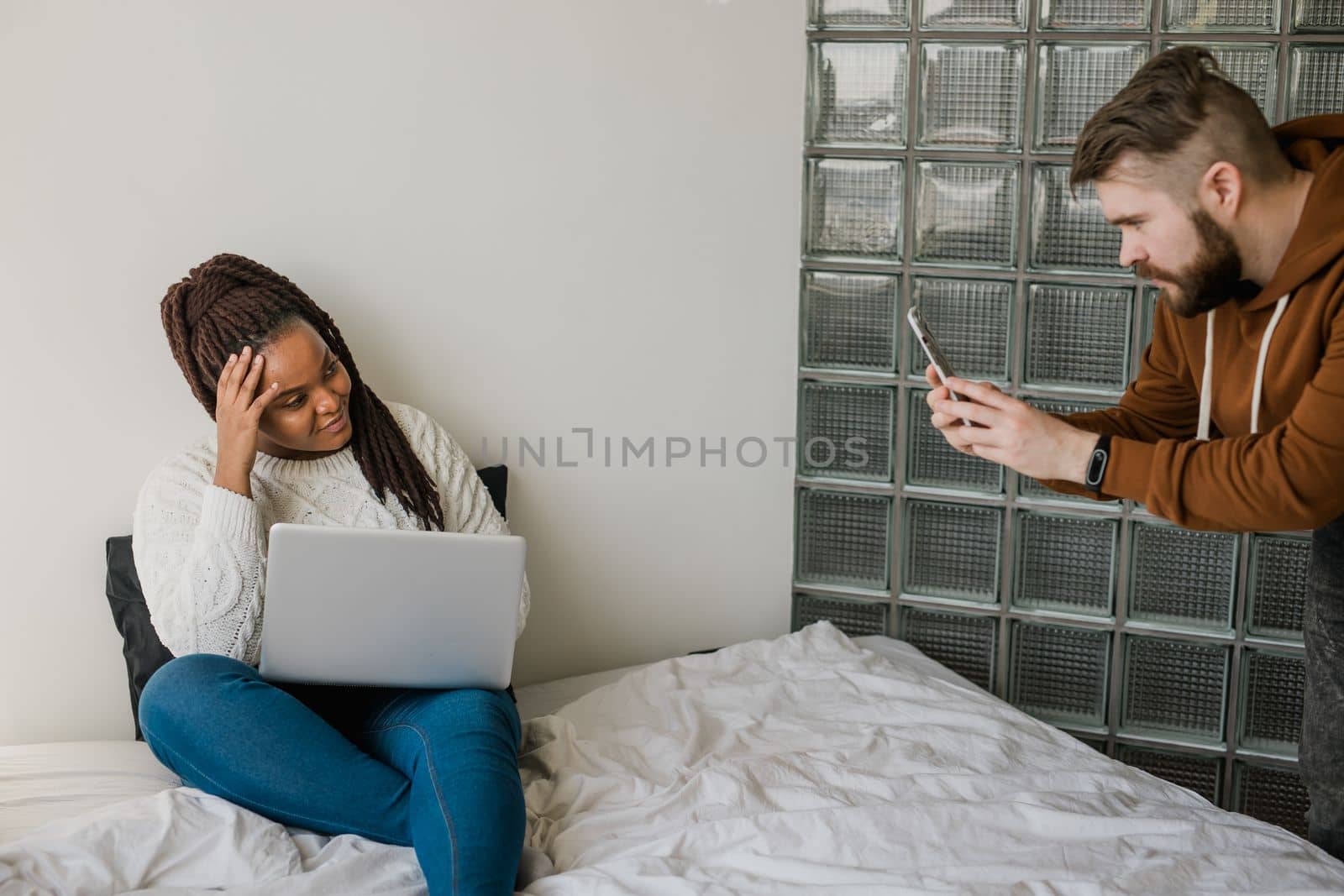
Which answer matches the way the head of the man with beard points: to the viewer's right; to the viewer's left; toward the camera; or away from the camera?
to the viewer's left

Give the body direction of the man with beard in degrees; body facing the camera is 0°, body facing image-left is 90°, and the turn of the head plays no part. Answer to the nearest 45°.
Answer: approximately 90°
